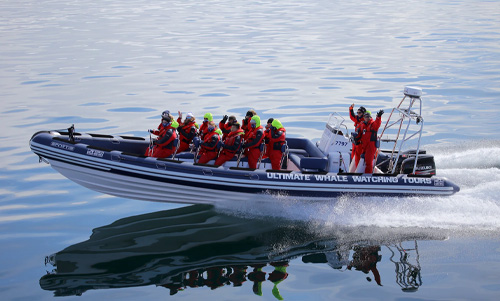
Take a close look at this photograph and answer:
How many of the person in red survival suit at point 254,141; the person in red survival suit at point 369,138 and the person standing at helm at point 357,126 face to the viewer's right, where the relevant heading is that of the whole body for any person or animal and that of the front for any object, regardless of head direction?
0

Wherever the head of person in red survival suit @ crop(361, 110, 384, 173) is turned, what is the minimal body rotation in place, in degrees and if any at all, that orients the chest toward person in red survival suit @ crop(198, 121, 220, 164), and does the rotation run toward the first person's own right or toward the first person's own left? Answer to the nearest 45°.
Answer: approximately 45° to the first person's own right

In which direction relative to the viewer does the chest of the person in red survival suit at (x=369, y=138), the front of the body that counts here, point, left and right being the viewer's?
facing the viewer and to the left of the viewer

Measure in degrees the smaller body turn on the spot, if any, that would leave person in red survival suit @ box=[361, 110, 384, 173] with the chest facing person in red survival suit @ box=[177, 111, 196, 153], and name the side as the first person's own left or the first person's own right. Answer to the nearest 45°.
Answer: approximately 45° to the first person's own right

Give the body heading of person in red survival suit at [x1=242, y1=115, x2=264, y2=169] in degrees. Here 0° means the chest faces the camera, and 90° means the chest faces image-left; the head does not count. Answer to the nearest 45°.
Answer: approximately 45°

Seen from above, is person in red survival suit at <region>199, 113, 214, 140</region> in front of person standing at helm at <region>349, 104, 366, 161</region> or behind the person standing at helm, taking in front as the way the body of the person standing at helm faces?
in front

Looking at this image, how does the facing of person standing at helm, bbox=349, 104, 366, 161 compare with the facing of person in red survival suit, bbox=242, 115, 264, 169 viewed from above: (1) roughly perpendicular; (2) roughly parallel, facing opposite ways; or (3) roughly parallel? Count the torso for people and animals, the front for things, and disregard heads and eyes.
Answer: roughly parallel

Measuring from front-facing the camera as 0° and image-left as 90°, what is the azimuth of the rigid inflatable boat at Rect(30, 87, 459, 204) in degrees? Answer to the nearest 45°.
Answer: approximately 90°

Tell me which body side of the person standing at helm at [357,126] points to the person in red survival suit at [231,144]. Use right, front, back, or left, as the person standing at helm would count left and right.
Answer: front

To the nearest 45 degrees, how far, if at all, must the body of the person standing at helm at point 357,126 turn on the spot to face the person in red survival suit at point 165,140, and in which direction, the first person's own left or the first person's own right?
approximately 45° to the first person's own right

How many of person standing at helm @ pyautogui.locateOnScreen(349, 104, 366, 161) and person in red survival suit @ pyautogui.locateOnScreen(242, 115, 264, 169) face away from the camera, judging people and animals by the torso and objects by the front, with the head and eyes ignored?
0
